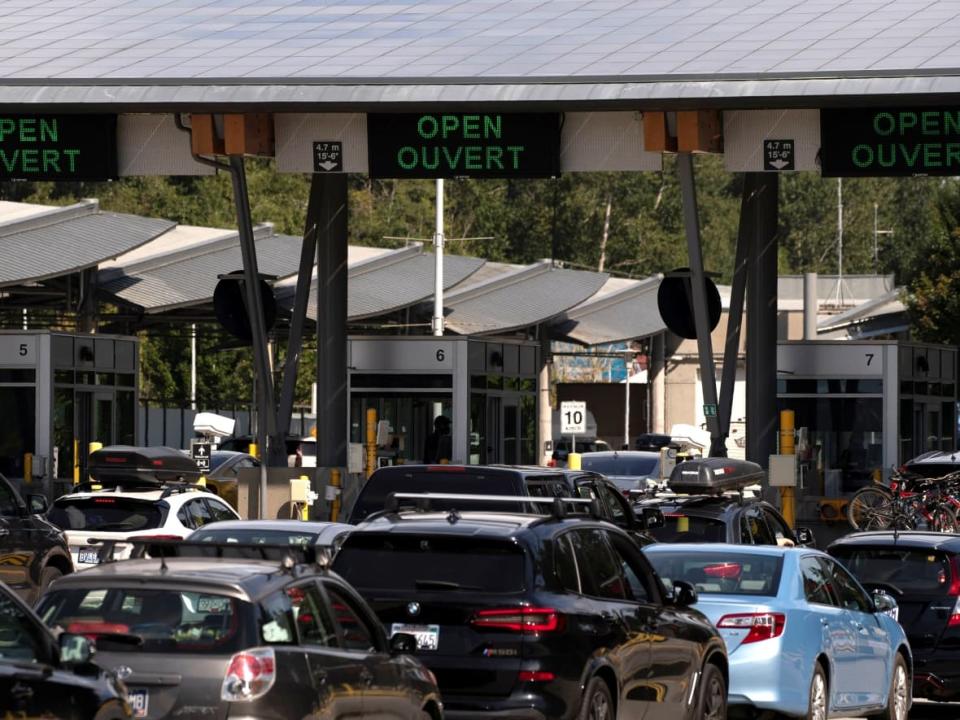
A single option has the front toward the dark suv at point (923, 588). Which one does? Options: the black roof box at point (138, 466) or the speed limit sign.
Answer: the speed limit sign

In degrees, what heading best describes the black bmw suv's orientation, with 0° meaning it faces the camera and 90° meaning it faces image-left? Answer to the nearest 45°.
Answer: approximately 225°

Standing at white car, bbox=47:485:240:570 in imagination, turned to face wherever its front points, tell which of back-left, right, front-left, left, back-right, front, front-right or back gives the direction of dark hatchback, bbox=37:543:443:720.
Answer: back-right

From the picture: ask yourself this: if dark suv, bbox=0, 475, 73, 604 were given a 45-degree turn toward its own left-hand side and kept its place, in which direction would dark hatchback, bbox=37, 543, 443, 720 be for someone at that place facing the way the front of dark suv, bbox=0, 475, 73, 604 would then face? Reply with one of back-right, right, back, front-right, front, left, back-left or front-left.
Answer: back

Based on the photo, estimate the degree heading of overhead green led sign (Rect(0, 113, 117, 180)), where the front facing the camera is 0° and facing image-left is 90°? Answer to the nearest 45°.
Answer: approximately 0°

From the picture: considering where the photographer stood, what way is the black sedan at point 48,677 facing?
facing away from the viewer and to the right of the viewer

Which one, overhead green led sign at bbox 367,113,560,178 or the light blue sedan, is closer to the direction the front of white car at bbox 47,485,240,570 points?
the overhead green led sign
